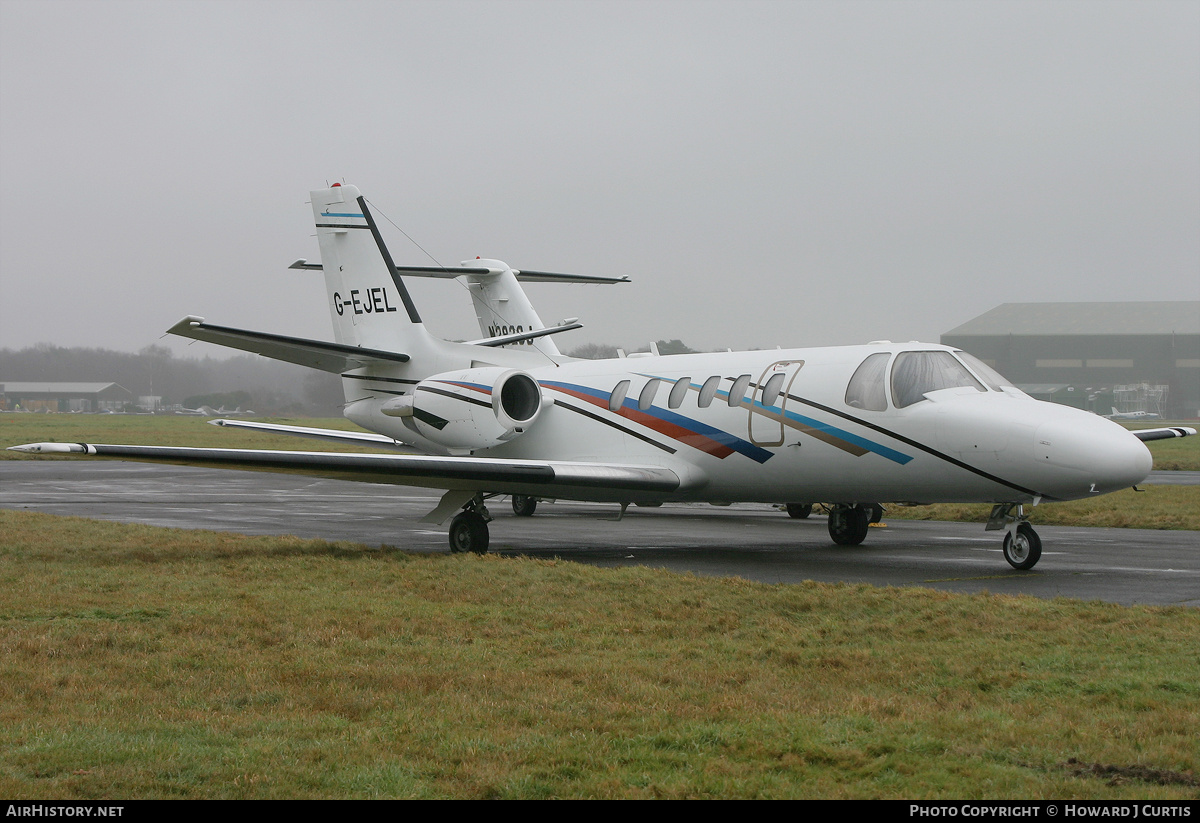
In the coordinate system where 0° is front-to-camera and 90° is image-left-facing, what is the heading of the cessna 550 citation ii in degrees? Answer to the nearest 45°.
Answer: approximately 315°
